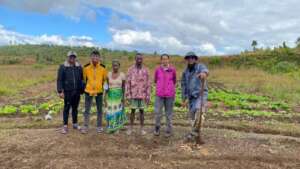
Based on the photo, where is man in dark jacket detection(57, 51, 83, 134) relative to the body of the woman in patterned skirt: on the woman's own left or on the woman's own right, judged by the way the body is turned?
on the woman's own right

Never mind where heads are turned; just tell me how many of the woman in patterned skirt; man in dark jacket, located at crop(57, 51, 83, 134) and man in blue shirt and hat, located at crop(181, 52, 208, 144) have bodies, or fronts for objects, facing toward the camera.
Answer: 3

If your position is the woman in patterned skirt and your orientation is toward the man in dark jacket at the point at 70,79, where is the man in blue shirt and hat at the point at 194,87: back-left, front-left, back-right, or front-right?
back-left

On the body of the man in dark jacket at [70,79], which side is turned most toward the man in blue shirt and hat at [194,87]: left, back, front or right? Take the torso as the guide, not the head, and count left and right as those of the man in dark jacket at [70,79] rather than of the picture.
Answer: left

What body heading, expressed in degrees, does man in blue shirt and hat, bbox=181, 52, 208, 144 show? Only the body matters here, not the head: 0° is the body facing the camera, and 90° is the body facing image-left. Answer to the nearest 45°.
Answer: approximately 0°

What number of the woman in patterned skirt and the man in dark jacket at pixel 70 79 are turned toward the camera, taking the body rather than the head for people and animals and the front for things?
2

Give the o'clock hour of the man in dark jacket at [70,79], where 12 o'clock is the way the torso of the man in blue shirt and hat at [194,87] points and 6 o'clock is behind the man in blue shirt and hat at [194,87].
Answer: the man in dark jacket at [70,79] is roughly at 3 o'clock from the man in blue shirt and hat at [194,87].

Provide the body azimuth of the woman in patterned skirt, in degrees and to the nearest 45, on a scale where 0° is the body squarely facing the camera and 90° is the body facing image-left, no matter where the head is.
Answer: approximately 0°

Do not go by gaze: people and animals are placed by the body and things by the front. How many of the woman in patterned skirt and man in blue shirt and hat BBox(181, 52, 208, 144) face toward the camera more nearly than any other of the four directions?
2

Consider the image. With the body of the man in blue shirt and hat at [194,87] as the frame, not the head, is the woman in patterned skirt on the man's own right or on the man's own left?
on the man's own right
